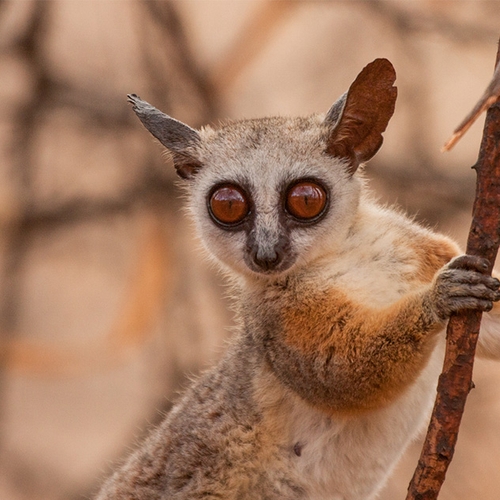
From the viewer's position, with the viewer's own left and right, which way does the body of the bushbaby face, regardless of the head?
facing the viewer and to the right of the viewer
